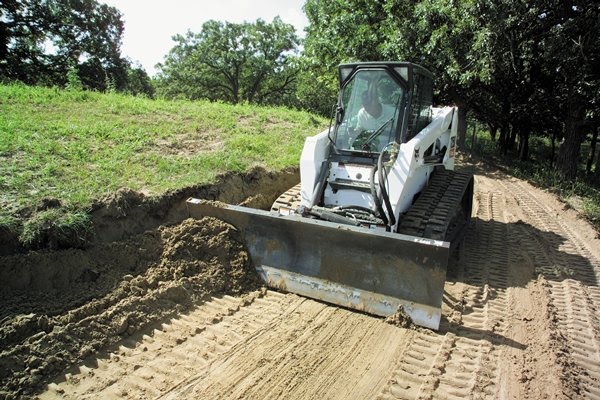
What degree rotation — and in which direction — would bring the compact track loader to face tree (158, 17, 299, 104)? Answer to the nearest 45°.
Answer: approximately 135° to its right

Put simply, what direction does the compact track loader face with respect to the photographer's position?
facing the viewer and to the left of the viewer
